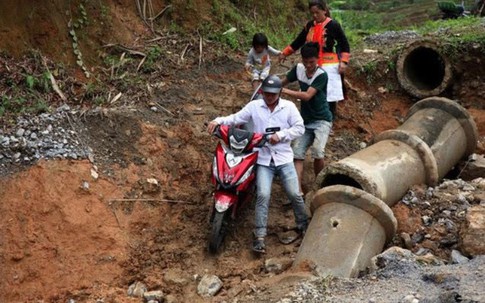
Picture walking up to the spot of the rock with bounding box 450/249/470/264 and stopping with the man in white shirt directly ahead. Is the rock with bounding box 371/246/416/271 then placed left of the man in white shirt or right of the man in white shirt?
left

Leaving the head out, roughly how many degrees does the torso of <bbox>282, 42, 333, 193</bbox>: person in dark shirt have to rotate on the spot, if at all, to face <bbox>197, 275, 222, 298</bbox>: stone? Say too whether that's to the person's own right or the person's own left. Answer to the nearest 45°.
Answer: approximately 45° to the person's own left

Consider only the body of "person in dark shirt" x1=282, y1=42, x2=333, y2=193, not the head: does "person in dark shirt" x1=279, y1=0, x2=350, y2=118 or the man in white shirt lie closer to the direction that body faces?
the man in white shirt

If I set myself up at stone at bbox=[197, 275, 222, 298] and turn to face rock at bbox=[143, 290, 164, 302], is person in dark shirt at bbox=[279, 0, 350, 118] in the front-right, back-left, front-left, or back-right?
back-right

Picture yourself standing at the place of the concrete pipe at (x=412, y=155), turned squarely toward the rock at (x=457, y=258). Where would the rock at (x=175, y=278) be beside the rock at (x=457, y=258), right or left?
right

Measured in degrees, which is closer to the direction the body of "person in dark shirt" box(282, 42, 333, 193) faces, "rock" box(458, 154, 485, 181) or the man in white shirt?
the man in white shirt

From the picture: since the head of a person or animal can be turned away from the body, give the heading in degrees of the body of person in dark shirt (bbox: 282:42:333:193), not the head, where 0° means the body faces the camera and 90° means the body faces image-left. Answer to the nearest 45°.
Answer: approximately 45°
